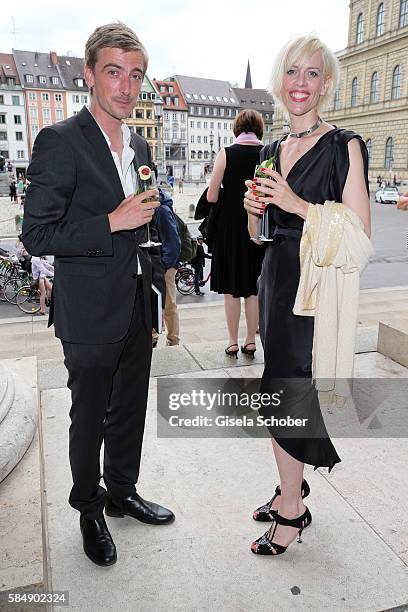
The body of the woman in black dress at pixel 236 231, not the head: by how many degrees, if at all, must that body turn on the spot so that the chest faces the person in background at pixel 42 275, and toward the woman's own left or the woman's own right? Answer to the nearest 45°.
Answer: approximately 45° to the woman's own left

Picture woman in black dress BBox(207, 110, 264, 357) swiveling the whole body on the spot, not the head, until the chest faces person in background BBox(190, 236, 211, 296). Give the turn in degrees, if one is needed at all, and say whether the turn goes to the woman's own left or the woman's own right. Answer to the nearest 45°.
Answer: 0° — they already face them

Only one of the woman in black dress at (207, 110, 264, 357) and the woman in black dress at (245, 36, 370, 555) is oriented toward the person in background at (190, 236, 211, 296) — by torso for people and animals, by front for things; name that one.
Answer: the woman in black dress at (207, 110, 264, 357)

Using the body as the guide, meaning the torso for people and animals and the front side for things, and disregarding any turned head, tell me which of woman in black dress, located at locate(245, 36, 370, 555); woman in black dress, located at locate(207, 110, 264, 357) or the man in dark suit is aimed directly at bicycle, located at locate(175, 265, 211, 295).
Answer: woman in black dress, located at locate(207, 110, 264, 357)

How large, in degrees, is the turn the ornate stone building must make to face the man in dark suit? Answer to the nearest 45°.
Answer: approximately 45° to its left

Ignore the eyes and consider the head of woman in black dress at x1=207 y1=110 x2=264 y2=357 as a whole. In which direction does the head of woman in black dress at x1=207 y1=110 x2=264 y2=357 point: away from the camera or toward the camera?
away from the camera

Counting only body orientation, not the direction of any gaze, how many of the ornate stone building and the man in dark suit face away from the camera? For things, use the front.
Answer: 0

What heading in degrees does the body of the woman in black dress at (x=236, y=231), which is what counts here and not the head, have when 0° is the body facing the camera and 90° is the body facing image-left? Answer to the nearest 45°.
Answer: approximately 180°

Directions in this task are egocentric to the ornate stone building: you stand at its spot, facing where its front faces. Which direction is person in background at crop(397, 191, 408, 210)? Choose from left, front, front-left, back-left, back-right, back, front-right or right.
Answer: front-left

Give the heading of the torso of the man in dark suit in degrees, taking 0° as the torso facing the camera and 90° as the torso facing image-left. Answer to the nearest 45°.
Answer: approximately 315°

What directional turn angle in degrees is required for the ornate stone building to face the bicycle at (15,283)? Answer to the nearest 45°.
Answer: approximately 45° to its left

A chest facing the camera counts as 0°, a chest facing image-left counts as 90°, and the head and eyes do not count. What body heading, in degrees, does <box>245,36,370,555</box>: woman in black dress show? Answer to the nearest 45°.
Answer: approximately 45°

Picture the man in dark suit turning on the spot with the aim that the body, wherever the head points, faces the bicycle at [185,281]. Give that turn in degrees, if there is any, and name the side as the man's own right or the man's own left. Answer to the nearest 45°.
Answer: approximately 135° to the man's own left

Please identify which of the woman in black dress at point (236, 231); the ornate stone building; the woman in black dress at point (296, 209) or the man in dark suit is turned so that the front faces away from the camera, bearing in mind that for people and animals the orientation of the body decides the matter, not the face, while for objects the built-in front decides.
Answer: the woman in black dress at point (236, 231)
